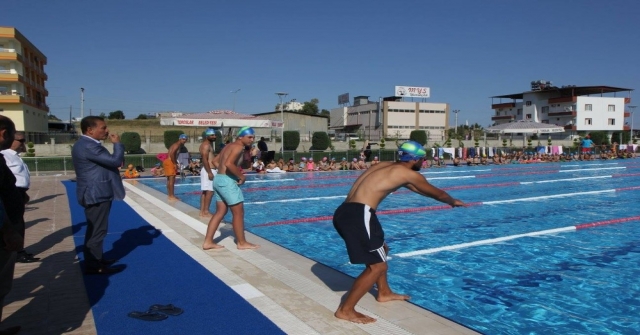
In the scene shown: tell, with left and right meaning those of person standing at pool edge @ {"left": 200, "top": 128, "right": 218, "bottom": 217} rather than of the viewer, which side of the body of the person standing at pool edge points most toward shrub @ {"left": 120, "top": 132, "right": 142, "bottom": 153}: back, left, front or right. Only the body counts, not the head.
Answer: left

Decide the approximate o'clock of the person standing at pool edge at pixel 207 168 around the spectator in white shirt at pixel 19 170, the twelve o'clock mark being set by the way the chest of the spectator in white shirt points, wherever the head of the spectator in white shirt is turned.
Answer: The person standing at pool edge is roughly at 11 o'clock from the spectator in white shirt.

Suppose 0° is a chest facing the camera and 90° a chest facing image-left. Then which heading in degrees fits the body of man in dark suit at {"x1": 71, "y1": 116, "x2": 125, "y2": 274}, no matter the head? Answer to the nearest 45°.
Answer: approximately 270°

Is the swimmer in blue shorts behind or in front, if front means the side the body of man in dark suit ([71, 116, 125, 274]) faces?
in front

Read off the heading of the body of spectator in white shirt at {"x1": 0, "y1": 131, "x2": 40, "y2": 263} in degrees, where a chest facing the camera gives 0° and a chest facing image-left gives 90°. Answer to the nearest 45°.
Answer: approximately 270°

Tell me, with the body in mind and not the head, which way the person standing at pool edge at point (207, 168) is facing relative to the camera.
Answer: to the viewer's right

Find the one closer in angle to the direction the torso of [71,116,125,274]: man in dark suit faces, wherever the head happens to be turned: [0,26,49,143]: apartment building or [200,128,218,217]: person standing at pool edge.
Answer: the person standing at pool edge

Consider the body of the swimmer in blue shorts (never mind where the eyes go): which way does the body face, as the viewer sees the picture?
to the viewer's right

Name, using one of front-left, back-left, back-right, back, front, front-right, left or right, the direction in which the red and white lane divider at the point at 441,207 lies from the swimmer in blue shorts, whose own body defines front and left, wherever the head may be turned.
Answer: front-left

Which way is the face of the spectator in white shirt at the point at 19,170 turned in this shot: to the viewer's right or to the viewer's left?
to the viewer's right

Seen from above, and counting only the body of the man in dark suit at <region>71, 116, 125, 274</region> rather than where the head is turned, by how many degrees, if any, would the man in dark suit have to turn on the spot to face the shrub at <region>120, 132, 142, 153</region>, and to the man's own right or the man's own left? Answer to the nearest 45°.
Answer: approximately 90° to the man's own left
